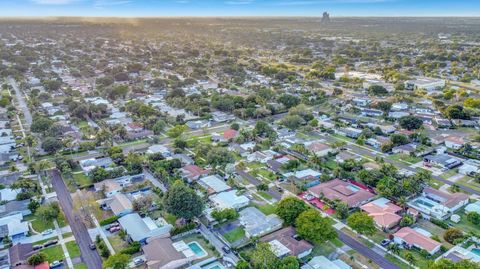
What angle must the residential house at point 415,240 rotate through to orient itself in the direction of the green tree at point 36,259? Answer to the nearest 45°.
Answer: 0° — it already faces it

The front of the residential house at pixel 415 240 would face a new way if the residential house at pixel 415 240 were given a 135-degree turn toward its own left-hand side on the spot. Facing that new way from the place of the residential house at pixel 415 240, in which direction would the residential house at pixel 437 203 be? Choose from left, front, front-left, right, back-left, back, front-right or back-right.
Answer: left

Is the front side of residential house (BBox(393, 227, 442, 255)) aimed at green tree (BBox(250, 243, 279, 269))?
yes

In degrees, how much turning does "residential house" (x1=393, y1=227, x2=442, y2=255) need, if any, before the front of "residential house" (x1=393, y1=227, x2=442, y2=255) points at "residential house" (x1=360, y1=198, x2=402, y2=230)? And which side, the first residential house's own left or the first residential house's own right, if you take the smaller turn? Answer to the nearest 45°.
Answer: approximately 90° to the first residential house's own right

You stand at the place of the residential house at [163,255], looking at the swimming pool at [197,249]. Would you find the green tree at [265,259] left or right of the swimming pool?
right

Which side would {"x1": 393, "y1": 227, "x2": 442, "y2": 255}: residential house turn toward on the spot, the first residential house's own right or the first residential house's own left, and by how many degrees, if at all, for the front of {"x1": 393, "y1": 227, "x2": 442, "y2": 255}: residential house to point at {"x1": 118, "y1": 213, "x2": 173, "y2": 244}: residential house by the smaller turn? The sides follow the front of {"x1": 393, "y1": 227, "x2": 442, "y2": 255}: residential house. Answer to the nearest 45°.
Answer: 0° — it already faces it

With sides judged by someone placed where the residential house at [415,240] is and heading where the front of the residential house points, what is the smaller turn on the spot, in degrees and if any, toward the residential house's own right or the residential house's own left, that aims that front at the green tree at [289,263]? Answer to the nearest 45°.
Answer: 0° — it already faces it

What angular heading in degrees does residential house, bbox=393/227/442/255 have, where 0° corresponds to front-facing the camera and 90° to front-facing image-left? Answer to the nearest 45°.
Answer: approximately 45°

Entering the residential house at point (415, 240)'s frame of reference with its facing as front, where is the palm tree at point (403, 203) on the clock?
The palm tree is roughly at 4 o'clock from the residential house.
